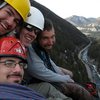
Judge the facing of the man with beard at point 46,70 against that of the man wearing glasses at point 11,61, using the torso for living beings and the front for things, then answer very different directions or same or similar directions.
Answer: same or similar directions

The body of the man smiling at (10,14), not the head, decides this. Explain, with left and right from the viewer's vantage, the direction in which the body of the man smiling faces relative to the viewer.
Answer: facing the viewer

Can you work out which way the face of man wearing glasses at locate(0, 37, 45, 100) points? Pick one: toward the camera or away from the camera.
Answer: toward the camera

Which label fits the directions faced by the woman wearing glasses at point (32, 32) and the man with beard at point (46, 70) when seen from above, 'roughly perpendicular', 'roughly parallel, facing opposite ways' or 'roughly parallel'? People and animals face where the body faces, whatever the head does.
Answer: roughly parallel

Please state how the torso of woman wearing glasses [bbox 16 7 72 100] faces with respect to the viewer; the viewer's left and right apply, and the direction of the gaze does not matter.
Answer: facing the viewer and to the right of the viewer

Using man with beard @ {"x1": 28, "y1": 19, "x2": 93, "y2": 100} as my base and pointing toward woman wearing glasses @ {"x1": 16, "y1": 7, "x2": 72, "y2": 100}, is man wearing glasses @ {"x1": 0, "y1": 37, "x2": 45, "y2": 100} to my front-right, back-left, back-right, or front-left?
front-left

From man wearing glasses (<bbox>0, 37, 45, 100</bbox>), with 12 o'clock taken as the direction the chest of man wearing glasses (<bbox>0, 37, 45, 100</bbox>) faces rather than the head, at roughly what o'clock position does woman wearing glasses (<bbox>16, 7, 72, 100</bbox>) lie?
woman wearing glasses (<bbox>16, 7, 72, 100</bbox>) is roughly at 8 o'clock from man wearing glasses (<bbox>0, 37, 45, 100</bbox>).

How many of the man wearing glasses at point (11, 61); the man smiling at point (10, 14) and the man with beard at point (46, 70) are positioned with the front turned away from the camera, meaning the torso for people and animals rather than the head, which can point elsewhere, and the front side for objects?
0

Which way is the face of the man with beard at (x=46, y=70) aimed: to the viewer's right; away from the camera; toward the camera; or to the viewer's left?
toward the camera
